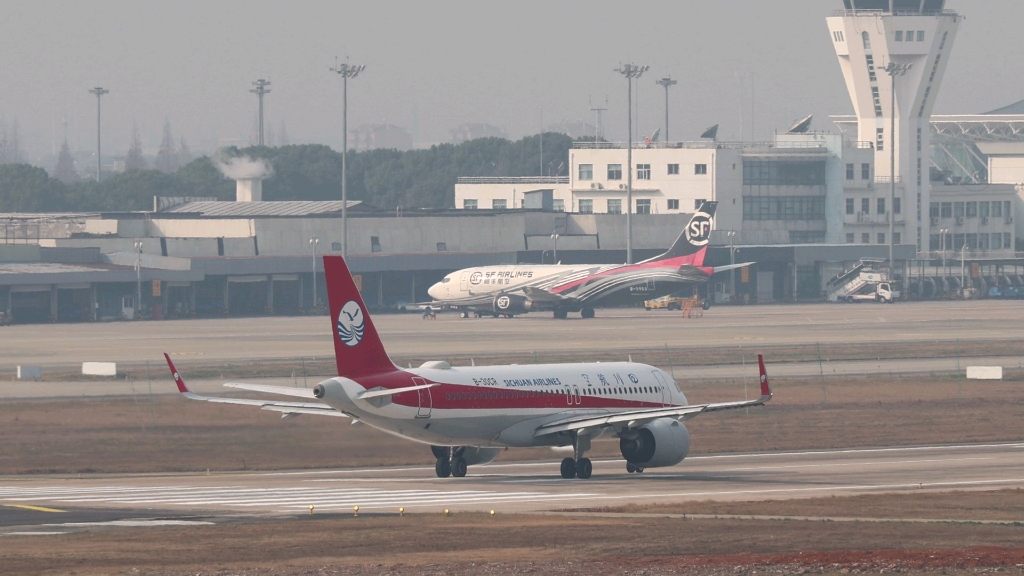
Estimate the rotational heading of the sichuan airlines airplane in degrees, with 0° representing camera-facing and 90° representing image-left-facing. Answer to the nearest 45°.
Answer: approximately 225°
